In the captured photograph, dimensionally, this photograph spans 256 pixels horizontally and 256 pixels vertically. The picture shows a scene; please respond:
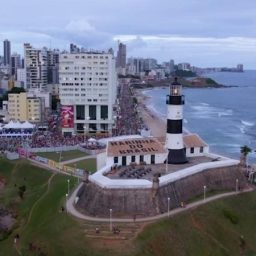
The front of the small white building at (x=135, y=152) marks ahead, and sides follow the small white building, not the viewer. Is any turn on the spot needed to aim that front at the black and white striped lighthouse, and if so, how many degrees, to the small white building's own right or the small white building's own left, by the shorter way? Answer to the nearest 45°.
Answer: approximately 90° to the small white building's own left

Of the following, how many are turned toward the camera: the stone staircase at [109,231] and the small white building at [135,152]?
2

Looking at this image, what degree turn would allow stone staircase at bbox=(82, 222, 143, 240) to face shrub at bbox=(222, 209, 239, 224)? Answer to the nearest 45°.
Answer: approximately 135° to its left

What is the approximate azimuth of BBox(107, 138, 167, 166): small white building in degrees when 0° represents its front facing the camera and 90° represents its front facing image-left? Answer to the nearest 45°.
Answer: approximately 0°

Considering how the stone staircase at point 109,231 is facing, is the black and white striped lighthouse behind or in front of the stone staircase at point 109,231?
behind

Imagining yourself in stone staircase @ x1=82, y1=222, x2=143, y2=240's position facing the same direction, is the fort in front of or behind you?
behind

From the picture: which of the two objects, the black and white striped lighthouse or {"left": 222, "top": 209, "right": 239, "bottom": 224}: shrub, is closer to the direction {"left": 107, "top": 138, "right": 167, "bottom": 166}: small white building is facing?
the shrub

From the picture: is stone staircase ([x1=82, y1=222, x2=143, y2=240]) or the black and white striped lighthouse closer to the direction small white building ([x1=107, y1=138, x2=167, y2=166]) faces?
the stone staircase

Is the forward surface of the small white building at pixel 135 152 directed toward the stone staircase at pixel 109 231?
yes
